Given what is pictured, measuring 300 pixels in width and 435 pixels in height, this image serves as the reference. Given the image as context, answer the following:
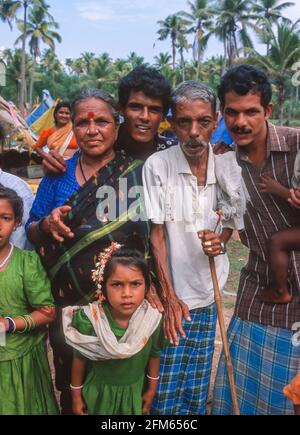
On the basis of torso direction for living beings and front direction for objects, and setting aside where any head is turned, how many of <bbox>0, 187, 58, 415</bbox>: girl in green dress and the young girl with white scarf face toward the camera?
2

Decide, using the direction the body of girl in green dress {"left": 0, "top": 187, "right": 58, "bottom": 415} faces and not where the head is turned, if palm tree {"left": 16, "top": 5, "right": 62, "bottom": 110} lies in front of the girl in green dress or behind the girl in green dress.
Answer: behind

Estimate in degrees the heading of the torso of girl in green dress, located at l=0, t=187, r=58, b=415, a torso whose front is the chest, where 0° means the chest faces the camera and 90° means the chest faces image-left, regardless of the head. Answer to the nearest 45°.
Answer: approximately 0°

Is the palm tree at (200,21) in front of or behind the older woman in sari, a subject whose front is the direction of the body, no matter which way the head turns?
behind

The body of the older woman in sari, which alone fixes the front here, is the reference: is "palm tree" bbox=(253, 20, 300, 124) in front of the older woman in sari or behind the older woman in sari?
behind

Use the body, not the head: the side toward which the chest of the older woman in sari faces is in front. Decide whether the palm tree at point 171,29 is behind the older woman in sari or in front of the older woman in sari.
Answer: behind

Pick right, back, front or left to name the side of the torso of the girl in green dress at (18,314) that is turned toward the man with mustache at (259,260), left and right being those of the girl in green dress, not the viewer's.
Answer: left
